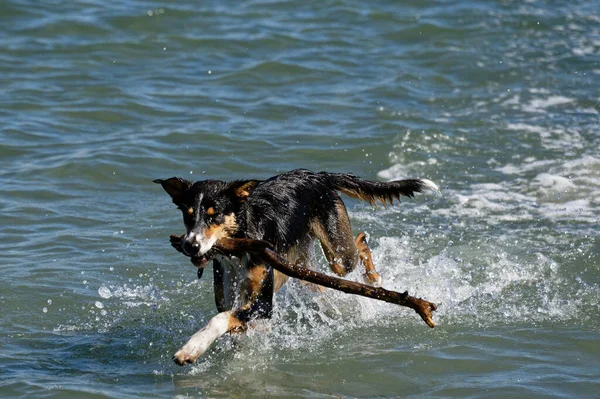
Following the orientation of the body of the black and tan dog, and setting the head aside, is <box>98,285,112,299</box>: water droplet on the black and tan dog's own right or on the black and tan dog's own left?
on the black and tan dog's own right

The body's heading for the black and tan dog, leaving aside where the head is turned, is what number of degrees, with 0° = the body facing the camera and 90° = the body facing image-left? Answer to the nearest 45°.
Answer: approximately 45°
